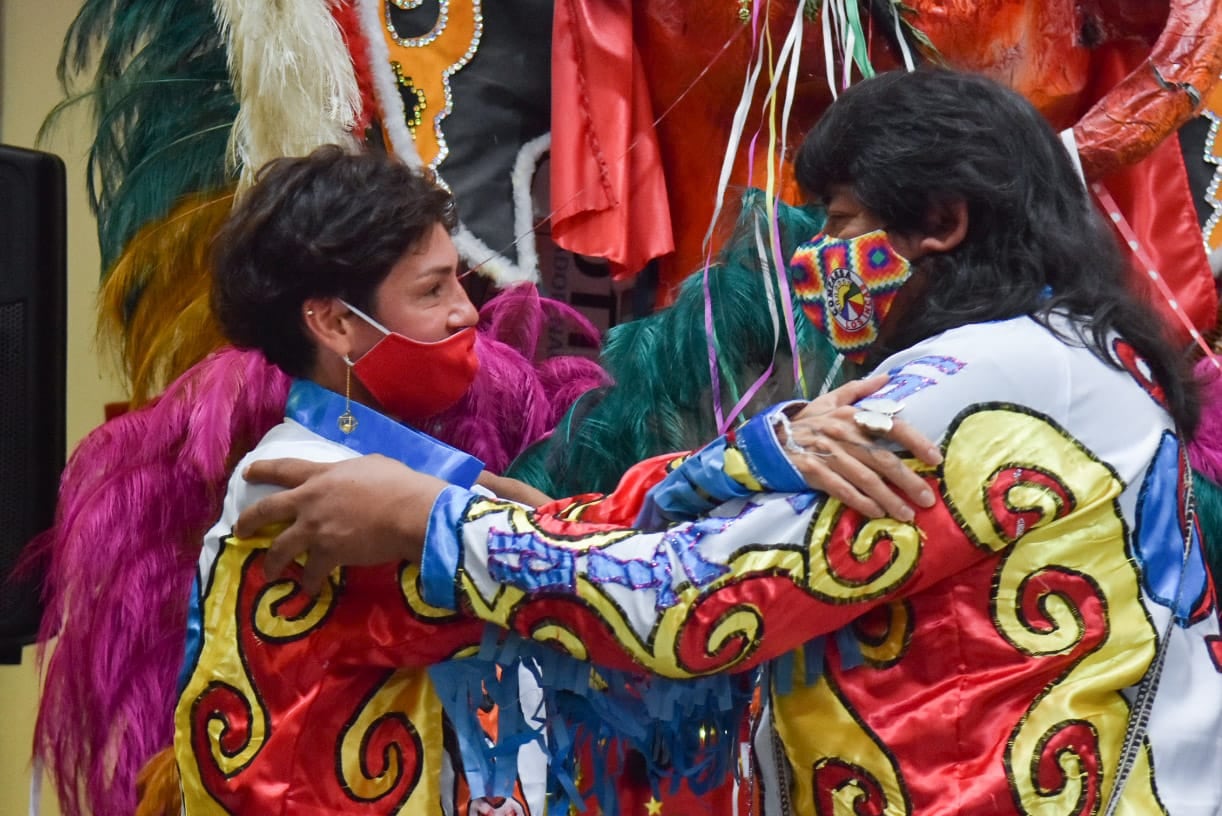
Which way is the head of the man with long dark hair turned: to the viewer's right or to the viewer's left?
to the viewer's left

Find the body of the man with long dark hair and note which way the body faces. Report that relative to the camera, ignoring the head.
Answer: to the viewer's left

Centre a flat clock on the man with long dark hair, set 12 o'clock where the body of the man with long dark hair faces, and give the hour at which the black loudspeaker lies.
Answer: The black loudspeaker is roughly at 1 o'clock from the man with long dark hair.
